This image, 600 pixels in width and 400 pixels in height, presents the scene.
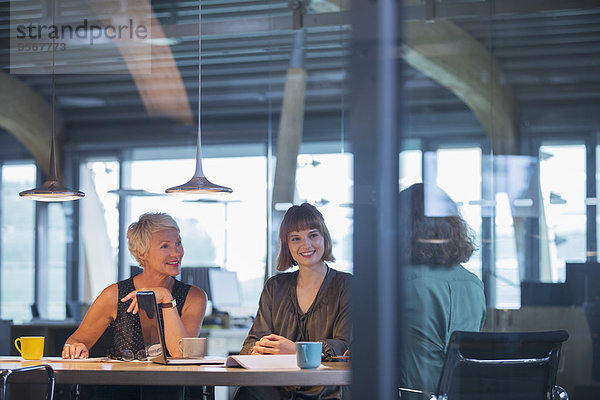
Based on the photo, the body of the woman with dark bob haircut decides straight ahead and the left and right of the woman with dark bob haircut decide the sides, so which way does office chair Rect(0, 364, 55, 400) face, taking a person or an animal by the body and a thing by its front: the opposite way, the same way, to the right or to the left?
the opposite way

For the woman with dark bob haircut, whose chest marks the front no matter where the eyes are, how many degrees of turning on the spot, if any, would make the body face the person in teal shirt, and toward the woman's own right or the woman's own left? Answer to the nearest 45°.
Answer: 0° — they already face them

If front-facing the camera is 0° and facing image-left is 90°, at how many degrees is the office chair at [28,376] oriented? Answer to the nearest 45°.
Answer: approximately 180°

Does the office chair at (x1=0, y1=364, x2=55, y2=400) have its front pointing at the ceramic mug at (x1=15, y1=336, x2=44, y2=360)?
yes

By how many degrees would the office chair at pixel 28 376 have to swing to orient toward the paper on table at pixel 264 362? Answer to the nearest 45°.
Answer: approximately 90° to its right

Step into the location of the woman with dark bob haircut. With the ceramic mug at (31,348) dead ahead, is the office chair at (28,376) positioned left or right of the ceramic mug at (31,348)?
left

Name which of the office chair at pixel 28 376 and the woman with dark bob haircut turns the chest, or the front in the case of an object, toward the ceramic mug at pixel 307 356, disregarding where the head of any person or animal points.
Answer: the woman with dark bob haircut

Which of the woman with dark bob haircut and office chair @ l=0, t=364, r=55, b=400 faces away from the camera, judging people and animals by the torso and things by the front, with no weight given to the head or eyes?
the office chair

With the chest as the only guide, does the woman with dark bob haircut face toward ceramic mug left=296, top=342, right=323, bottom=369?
yes

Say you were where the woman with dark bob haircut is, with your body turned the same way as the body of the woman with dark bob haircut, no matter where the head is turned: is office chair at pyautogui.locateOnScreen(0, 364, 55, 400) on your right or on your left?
on your right

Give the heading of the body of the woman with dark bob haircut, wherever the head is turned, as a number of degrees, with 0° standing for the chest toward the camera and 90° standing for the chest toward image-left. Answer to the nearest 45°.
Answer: approximately 0°
